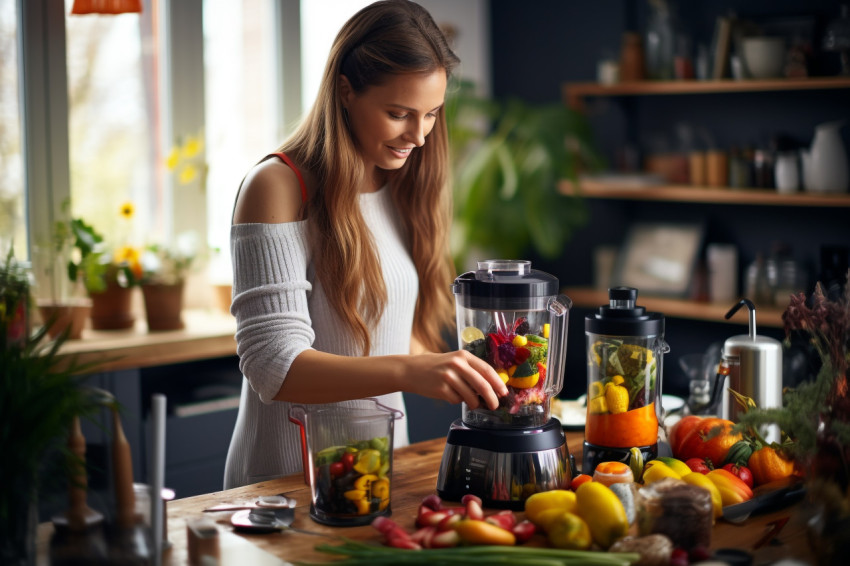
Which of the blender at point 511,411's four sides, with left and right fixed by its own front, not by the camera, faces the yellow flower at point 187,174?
right

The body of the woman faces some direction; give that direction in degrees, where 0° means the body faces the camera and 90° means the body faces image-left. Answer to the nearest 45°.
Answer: approximately 315°

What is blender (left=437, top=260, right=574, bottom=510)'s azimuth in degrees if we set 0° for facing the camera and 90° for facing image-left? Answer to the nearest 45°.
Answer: approximately 45°

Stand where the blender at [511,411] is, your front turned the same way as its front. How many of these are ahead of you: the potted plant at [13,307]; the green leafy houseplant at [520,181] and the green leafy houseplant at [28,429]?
2

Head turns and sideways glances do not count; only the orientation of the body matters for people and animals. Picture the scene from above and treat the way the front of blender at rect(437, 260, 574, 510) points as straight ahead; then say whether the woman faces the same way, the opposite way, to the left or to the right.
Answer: to the left

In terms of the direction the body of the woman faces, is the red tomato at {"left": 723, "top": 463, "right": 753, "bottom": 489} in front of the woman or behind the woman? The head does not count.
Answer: in front

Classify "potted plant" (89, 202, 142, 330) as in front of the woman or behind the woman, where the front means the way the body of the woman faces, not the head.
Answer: behind
